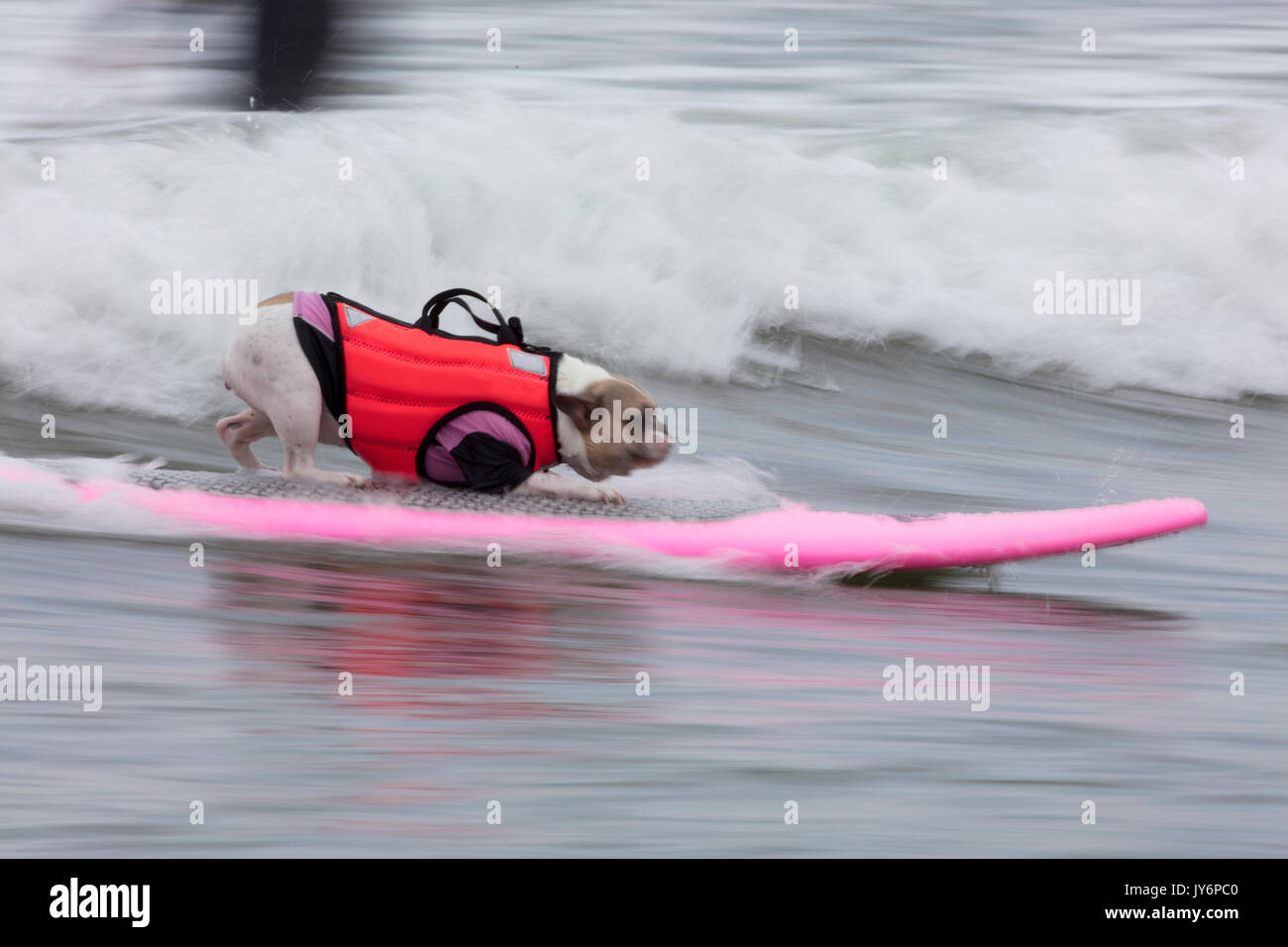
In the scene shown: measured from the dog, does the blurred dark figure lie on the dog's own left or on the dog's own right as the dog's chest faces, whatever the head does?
on the dog's own left

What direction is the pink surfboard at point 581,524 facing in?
to the viewer's right

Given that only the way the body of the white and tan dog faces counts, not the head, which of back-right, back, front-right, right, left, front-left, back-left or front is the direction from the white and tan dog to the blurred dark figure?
left

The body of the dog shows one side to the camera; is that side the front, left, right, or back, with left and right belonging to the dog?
right
